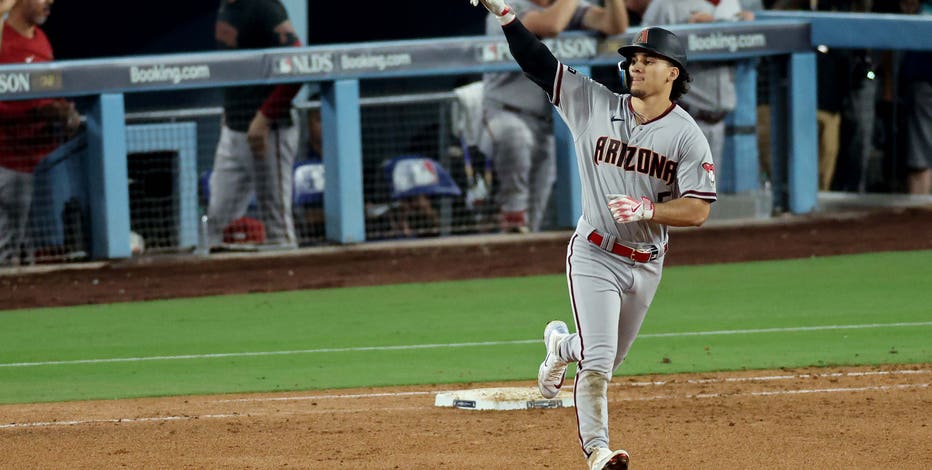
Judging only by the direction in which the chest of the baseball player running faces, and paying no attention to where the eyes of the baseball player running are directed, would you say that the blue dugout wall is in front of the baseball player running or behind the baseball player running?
behind

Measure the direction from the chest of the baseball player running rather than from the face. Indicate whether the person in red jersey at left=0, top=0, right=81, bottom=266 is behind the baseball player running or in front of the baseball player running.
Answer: behind

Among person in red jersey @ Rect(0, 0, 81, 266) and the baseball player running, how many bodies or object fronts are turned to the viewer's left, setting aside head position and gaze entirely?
0

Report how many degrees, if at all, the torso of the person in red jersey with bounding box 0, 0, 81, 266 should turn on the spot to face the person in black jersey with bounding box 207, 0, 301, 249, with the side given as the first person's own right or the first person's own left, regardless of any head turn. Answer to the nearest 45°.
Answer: approximately 45° to the first person's own left

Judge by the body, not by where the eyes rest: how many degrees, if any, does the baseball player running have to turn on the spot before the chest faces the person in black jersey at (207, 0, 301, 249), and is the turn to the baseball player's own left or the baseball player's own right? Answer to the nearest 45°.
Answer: approximately 180°

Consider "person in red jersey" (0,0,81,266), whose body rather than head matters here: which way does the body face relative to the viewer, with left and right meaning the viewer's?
facing the viewer and to the right of the viewer
